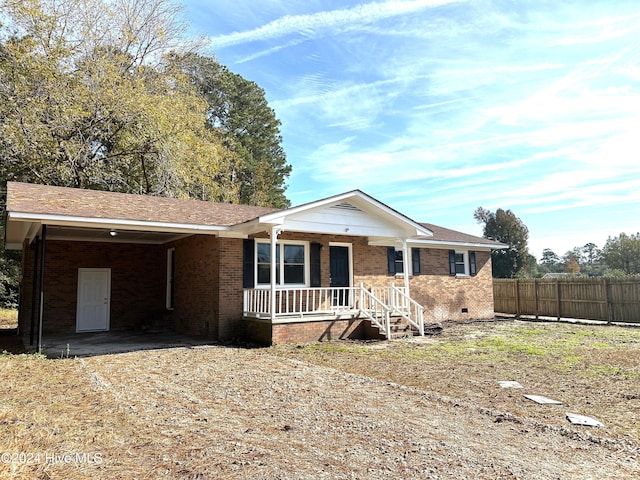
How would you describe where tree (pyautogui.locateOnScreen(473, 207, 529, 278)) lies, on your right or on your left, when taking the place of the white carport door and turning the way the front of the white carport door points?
on your left

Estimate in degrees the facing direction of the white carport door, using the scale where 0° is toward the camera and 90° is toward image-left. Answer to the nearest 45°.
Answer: approximately 0°

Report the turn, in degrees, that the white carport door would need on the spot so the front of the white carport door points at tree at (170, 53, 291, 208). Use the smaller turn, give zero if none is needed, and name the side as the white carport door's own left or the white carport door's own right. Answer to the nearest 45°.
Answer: approximately 135° to the white carport door's own left
